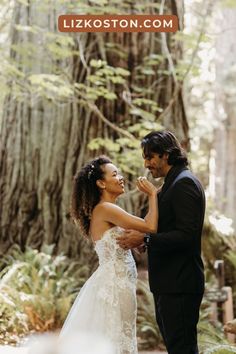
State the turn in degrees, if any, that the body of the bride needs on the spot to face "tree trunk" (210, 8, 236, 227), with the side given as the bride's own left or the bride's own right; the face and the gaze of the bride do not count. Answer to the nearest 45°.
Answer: approximately 90° to the bride's own left

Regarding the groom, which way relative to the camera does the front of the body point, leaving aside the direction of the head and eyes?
to the viewer's left

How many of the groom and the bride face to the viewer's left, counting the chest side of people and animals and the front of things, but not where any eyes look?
1

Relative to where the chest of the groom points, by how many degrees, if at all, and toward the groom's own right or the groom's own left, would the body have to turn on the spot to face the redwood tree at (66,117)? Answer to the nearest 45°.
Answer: approximately 90° to the groom's own right

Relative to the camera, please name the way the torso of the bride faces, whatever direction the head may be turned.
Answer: to the viewer's right

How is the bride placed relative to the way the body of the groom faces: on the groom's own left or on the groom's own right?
on the groom's own right

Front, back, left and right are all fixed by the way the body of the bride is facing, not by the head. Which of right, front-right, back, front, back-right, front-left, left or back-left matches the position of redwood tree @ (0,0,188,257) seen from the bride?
left

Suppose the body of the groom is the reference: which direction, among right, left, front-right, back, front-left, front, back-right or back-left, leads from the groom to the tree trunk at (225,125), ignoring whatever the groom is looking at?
right

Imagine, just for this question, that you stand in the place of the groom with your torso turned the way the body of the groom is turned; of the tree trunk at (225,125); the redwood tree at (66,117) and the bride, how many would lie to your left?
0

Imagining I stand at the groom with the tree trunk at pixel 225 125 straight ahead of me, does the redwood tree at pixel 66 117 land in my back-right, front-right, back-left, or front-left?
front-left

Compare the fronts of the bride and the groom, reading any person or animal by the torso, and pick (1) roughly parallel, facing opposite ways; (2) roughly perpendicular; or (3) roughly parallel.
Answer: roughly parallel, facing opposite ways

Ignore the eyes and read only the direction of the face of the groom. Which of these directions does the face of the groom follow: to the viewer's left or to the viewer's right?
to the viewer's left

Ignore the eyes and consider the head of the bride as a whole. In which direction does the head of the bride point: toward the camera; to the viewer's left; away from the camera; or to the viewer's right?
to the viewer's right
